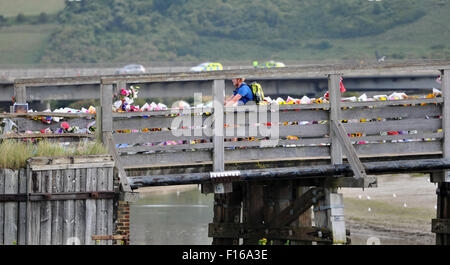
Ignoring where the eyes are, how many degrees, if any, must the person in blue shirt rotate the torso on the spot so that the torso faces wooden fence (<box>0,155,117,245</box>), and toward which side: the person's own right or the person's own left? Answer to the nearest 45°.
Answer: approximately 45° to the person's own left

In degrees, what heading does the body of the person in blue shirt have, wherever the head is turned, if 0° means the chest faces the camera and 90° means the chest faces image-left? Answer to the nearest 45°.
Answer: approximately 90°
